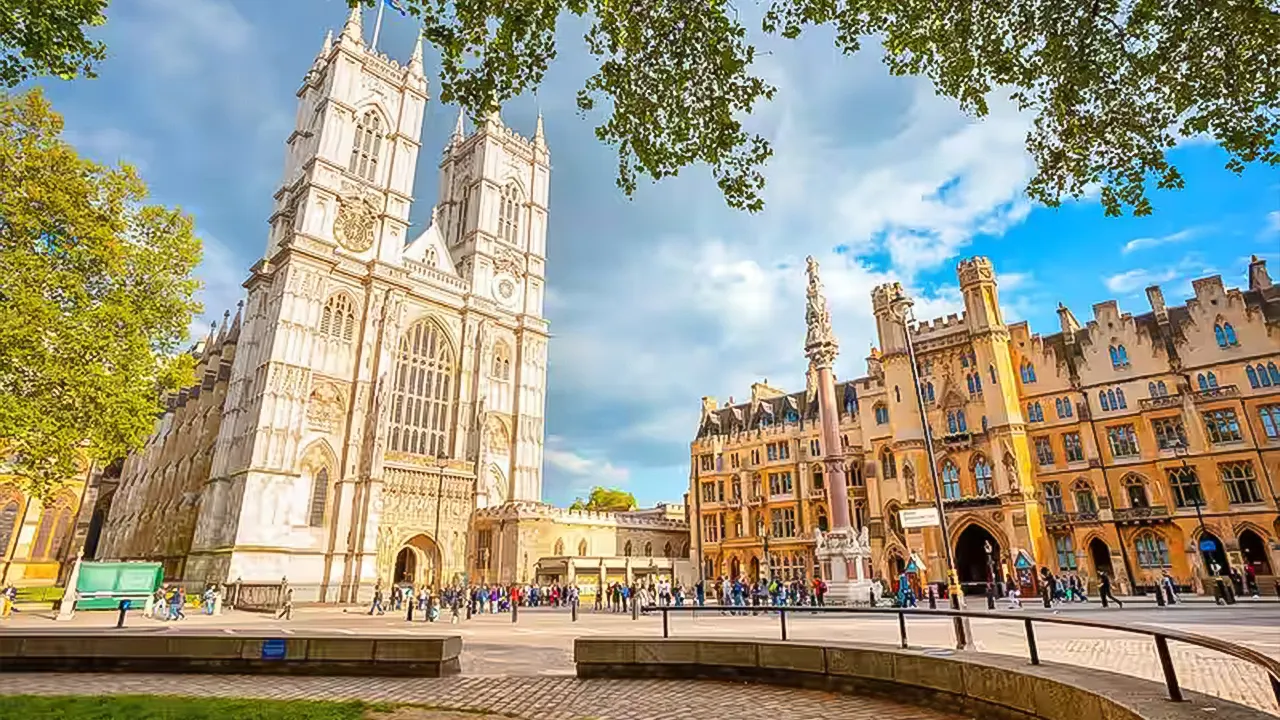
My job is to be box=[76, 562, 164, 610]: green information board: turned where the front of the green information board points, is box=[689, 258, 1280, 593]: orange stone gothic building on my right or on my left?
on my left

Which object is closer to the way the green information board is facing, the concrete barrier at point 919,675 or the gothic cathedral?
the concrete barrier

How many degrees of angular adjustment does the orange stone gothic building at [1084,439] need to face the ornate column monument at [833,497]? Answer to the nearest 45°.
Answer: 0° — it already faces it

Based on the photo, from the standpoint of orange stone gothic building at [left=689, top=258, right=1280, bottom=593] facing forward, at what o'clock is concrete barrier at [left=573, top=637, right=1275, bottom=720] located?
The concrete barrier is roughly at 11 o'clock from the orange stone gothic building.

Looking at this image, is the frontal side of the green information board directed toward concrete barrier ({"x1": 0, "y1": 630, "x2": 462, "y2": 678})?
yes

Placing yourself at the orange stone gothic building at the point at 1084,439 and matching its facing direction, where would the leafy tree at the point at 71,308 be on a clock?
The leafy tree is roughly at 12 o'clock from the orange stone gothic building.

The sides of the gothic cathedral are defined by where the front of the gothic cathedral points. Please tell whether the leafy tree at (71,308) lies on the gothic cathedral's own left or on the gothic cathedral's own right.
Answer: on the gothic cathedral's own right

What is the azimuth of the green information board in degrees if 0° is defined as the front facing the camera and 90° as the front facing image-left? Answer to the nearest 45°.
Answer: approximately 0°

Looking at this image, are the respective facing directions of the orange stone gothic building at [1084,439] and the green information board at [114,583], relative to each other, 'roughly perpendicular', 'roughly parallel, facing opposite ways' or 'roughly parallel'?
roughly perpendicular
